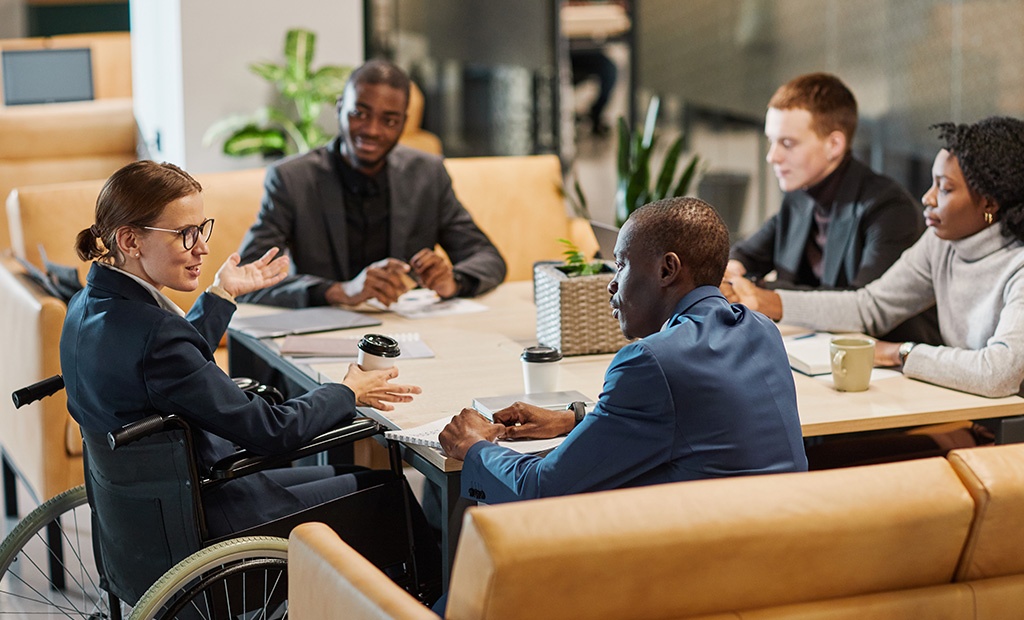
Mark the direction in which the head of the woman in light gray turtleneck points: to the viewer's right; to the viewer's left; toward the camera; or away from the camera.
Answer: to the viewer's left

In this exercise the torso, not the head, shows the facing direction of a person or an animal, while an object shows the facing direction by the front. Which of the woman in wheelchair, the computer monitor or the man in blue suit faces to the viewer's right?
the woman in wheelchair

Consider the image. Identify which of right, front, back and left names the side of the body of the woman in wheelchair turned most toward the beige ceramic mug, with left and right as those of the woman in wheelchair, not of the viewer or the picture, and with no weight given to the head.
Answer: front

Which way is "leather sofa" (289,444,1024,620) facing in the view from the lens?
facing away from the viewer and to the left of the viewer

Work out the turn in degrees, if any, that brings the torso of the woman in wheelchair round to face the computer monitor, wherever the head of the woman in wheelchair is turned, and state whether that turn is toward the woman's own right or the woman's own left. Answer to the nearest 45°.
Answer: approximately 90° to the woman's own left

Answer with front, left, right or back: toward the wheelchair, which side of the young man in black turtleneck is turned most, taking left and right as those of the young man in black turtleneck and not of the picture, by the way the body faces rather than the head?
front

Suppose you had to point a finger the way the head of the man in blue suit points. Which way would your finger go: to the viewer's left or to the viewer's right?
to the viewer's left

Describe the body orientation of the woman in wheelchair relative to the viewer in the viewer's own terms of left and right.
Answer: facing to the right of the viewer

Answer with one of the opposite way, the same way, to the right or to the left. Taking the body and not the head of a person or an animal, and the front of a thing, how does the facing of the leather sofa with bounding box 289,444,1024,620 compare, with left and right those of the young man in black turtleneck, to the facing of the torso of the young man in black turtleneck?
to the right

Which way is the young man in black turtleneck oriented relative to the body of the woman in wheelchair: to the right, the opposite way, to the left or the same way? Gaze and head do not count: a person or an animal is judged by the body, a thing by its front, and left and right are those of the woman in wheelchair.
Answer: the opposite way

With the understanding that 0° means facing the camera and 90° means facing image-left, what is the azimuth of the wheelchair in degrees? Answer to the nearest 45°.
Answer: approximately 225°
